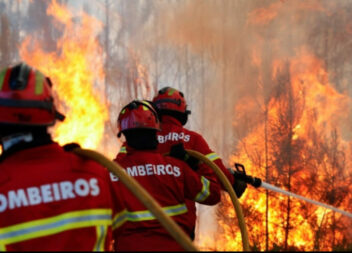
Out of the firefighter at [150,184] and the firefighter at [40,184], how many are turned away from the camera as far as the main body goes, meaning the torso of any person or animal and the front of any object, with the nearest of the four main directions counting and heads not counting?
2

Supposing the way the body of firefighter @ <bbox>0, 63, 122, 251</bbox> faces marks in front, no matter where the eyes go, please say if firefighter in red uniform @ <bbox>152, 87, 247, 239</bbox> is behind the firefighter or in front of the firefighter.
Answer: in front

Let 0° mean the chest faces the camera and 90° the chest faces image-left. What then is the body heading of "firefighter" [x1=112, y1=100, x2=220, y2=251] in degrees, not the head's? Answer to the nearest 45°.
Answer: approximately 180°

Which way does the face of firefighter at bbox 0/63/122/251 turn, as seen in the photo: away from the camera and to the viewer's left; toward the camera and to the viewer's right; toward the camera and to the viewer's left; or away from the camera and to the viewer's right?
away from the camera and to the viewer's right

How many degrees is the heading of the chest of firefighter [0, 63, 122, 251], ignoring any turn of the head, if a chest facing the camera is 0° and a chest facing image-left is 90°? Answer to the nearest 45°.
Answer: approximately 180°

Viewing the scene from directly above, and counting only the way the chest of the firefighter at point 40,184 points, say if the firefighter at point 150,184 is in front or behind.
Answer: in front

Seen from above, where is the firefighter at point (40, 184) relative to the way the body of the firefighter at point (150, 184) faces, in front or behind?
behind

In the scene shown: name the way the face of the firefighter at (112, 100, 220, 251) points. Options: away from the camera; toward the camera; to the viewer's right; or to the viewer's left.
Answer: away from the camera
